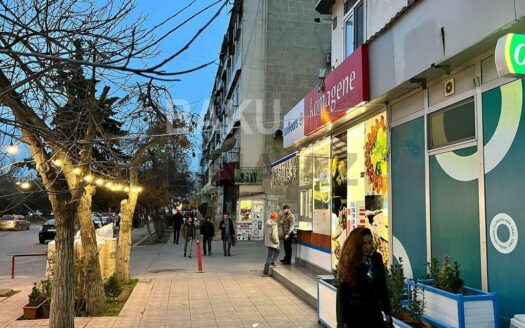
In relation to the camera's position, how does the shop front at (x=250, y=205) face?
facing the viewer

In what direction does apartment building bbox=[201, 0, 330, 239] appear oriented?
to the viewer's left

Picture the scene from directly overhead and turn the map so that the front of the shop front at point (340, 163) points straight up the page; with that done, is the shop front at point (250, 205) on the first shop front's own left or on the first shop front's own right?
on the first shop front's own right

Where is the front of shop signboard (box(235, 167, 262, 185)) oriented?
toward the camera

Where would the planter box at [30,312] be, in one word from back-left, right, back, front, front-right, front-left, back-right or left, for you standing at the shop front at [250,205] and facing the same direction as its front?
front

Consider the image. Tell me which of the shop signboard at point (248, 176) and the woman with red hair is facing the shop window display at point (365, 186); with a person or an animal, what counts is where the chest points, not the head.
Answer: the shop signboard

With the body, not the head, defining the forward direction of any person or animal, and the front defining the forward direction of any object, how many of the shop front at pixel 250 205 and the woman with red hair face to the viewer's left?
0

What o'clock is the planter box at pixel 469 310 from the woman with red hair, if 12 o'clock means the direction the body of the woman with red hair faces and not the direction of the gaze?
The planter box is roughly at 9 o'clock from the woman with red hair.

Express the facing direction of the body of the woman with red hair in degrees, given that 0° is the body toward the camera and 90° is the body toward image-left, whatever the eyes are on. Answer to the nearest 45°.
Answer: approximately 315°

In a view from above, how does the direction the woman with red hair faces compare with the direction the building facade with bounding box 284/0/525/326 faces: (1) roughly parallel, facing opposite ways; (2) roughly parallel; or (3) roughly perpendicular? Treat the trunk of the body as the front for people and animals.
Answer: roughly perpendicular

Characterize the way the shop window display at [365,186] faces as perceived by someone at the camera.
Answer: facing the viewer and to the left of the viewer

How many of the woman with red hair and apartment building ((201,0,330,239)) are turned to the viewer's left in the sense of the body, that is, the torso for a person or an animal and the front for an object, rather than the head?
1
